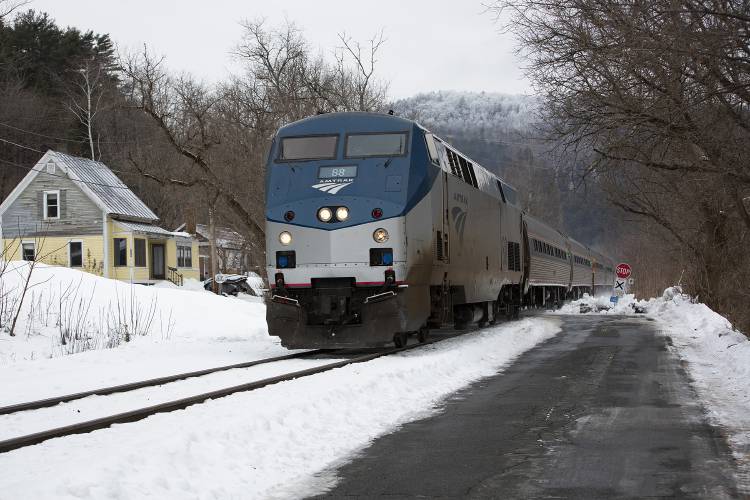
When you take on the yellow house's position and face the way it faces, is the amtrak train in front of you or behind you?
in front

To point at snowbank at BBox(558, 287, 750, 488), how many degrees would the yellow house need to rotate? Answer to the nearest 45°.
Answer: approximately 45° to its right

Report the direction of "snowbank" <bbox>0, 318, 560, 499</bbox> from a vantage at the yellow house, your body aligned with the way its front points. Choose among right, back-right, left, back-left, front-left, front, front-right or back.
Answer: front-right

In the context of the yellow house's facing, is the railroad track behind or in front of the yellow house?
in front

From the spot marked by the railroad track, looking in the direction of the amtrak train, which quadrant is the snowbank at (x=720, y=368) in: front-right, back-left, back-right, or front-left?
front-right

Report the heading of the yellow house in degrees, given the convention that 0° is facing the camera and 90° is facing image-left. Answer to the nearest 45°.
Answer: approximately 315°
